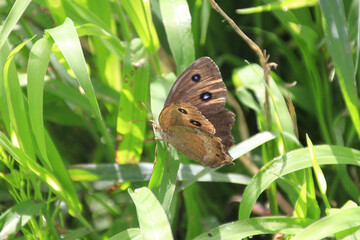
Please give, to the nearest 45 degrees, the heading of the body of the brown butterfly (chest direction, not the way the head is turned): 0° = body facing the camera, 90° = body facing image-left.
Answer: approximately 90°
